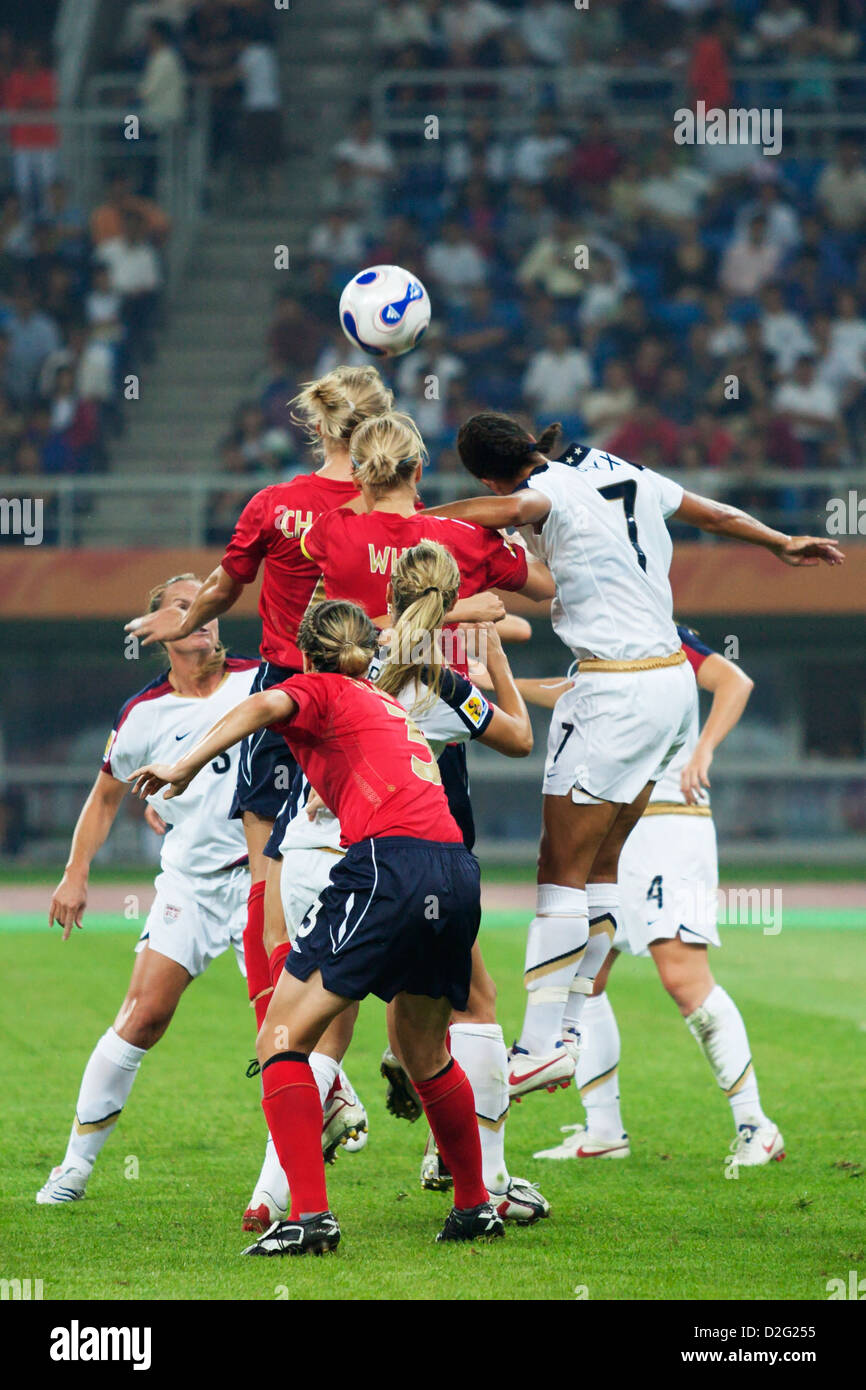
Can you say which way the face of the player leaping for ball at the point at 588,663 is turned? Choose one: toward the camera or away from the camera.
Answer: away from the camera

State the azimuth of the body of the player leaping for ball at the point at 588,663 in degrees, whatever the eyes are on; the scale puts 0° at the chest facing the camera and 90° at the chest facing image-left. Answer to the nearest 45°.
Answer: approximately 135°
